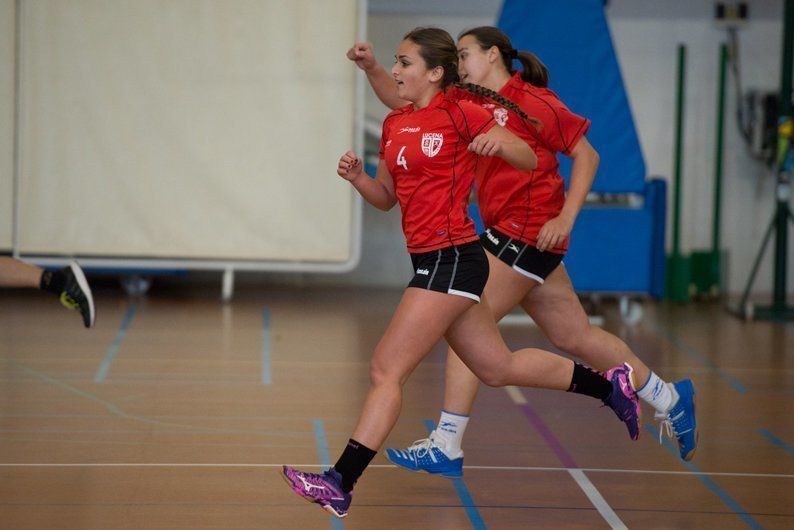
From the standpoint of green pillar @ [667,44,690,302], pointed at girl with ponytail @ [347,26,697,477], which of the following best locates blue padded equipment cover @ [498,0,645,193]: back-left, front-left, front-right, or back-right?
front-right

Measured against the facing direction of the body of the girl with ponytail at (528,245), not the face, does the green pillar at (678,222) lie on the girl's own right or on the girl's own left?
on the girl's own right

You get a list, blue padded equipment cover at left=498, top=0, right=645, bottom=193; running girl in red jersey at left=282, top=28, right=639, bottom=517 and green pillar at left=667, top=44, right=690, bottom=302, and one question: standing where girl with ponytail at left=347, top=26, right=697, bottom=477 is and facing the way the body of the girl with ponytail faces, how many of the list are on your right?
2

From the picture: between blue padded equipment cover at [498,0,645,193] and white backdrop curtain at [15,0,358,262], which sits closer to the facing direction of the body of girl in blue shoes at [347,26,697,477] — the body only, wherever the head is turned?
the white backdrop curtain

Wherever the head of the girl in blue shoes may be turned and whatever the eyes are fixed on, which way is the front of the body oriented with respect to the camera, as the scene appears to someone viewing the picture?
to the viewer's left

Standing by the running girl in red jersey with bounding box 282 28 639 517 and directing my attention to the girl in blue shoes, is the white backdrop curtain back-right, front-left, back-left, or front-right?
front-left

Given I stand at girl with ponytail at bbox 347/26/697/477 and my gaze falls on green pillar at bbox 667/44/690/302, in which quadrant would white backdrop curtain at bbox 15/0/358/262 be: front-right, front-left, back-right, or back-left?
front-left
